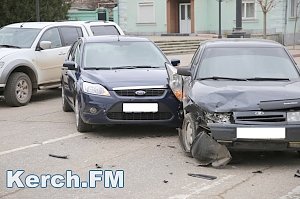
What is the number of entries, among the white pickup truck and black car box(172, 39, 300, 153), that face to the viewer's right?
0

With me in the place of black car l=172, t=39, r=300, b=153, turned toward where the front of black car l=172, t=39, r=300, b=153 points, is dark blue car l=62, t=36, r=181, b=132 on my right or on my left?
on my right

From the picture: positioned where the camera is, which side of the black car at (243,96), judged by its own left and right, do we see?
front

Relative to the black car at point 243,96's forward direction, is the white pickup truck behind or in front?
behind

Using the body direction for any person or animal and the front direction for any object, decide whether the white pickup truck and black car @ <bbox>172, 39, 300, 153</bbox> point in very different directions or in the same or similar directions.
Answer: same or similar directions
